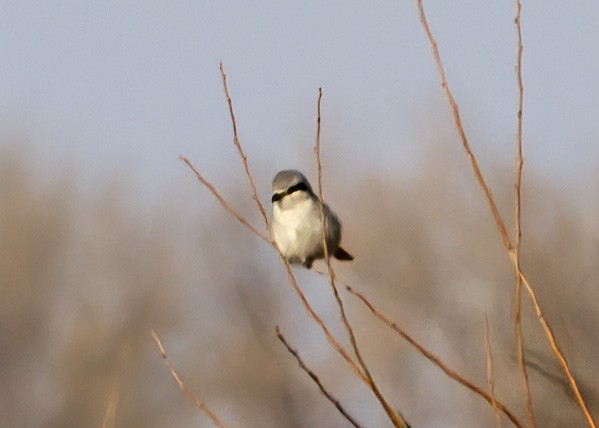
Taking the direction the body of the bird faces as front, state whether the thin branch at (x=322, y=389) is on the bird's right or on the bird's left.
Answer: on the bird's left

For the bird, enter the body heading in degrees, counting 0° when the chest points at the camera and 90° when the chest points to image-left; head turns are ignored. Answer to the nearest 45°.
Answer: approximately 45°

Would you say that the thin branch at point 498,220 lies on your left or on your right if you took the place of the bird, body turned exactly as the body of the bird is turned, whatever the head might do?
on your left
